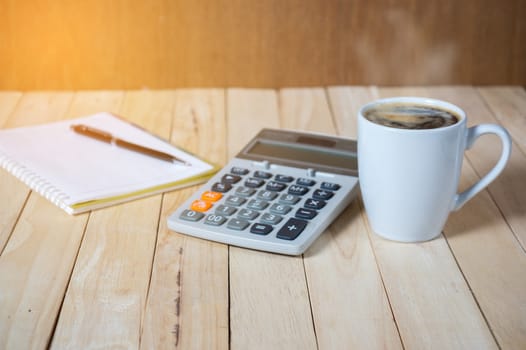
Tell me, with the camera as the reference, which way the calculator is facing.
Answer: facing the viewer and to the left of the viewer

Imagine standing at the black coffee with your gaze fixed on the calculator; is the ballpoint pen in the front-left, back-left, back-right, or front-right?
front-right
